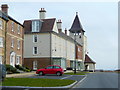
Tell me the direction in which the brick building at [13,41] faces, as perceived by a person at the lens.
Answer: facing the viewer and to the right of the viewer

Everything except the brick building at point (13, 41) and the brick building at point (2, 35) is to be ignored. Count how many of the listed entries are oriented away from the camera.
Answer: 0

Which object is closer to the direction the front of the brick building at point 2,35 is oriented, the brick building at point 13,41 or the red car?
the red car
